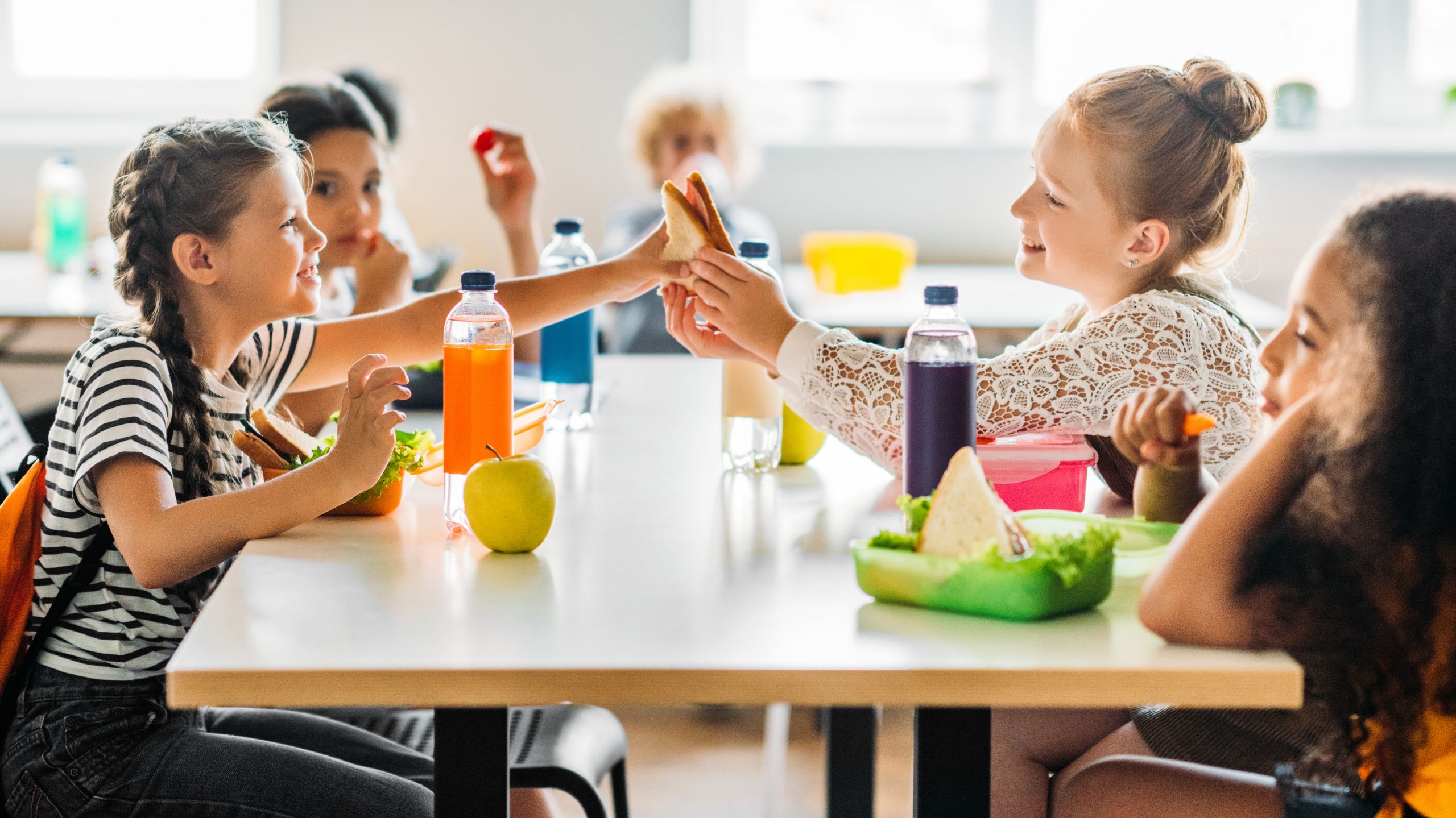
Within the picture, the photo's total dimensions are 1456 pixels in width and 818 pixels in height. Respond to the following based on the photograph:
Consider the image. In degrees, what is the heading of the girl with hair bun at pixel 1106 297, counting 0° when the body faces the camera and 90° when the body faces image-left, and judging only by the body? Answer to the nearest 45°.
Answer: approximately 90°

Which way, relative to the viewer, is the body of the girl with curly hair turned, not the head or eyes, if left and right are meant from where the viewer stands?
facing to the left of the viewer

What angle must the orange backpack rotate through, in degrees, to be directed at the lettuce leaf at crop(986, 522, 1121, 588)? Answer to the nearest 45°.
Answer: approximately 135° to its left

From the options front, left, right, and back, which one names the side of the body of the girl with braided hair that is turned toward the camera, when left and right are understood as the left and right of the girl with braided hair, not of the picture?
right

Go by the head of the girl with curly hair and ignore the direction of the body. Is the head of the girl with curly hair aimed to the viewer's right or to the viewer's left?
to the viewer's left

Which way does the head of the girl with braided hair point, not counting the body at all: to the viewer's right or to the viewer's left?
to the viewer's right
